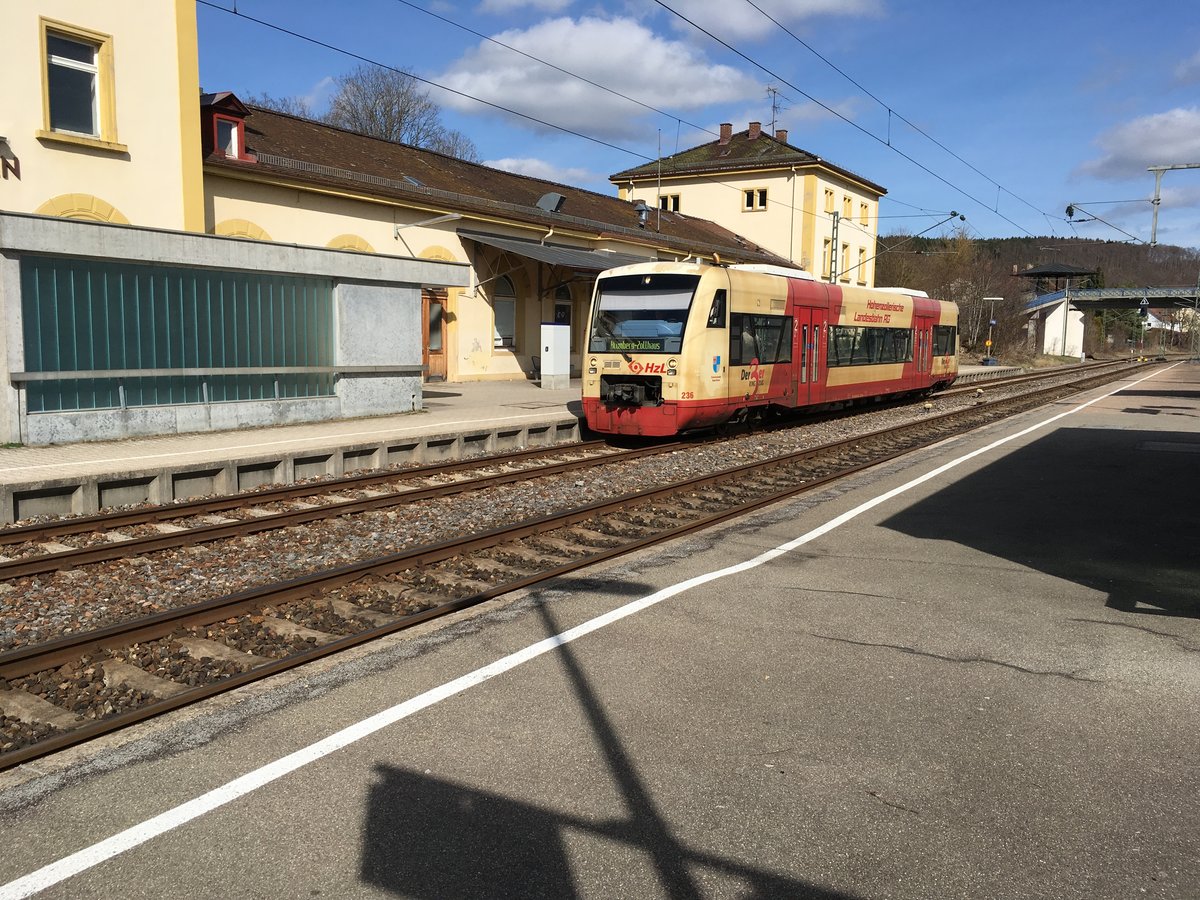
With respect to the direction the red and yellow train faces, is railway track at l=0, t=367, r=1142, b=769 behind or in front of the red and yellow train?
in front

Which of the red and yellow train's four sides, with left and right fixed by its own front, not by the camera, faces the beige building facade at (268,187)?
right

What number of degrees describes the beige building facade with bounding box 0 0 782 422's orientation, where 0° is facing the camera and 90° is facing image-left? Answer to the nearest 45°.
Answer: approximately 315°

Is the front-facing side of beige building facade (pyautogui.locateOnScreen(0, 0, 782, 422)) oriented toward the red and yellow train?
yes

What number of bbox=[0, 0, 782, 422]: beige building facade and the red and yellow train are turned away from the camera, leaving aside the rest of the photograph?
0

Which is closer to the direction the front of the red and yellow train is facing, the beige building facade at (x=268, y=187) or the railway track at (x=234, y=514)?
the railway track

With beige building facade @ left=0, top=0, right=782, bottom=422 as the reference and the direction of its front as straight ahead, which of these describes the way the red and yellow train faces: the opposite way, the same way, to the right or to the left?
to the right

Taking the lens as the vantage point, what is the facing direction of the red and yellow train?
facing the viewer and to the left of the viewer

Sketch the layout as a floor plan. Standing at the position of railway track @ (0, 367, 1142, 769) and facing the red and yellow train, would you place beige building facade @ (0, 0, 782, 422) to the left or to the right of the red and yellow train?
left

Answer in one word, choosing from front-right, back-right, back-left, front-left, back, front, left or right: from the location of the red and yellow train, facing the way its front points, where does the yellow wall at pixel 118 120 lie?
front-right
